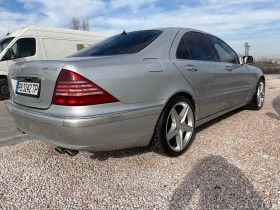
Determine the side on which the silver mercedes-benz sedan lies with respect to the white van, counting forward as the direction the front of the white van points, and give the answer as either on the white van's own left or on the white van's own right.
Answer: on the white van's own left

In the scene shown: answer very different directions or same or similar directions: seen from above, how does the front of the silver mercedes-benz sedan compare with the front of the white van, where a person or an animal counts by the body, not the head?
very different directions

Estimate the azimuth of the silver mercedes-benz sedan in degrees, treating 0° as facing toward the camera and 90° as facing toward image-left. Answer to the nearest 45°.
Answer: approximately 225°

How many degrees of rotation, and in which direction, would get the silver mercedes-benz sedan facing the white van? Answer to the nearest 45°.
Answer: approximately 90° to its left

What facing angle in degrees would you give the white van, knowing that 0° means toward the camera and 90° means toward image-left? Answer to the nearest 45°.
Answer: approximately 45°
